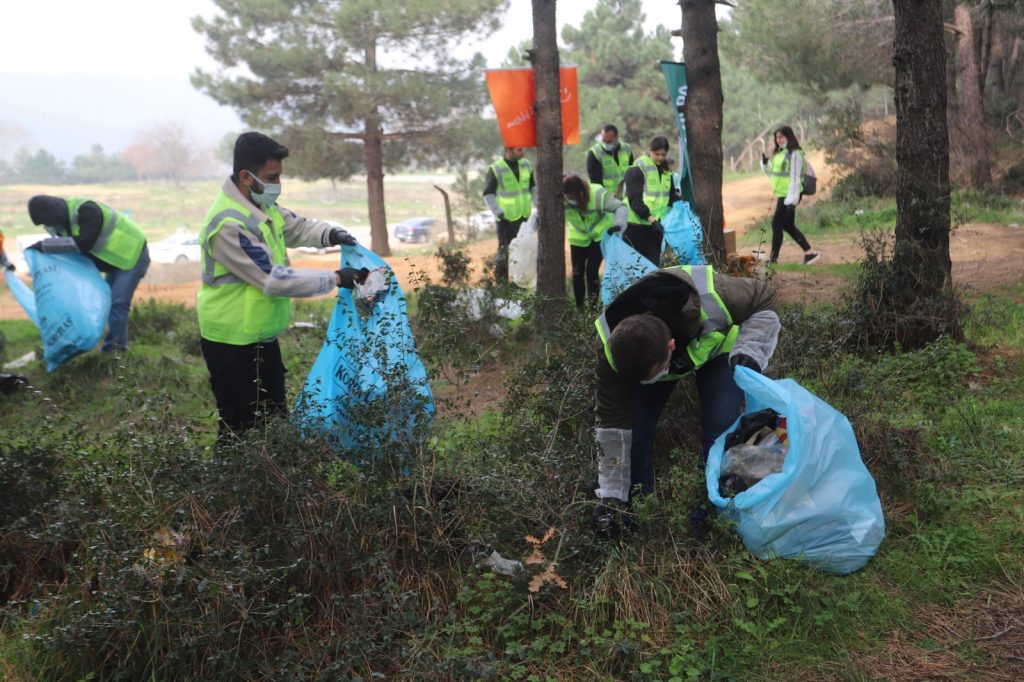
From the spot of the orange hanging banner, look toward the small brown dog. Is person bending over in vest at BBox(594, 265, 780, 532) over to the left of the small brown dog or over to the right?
right

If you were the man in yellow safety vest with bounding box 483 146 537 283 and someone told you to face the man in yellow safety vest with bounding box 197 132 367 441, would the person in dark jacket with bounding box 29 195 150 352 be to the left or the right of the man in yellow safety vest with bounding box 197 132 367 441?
right

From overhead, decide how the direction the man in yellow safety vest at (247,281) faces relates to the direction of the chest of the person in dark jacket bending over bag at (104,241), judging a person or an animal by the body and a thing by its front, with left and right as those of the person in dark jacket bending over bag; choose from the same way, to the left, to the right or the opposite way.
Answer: the opposite way

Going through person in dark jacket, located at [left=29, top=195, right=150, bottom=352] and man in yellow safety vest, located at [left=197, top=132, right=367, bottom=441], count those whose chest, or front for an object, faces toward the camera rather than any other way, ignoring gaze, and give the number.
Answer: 0

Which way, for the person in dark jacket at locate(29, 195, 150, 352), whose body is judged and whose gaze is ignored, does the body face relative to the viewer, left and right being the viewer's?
facing to the left of the viewer

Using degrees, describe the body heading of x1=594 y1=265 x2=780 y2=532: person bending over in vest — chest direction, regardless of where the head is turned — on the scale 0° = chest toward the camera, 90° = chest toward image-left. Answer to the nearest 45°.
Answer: approximately 0°

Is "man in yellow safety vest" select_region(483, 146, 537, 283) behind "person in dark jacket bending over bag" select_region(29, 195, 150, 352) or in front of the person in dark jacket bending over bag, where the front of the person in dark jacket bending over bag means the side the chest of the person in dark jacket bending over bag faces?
behind

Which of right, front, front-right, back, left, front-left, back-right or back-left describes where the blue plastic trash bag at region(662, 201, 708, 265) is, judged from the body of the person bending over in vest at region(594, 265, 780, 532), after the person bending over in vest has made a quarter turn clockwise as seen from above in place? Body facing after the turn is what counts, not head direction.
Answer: right

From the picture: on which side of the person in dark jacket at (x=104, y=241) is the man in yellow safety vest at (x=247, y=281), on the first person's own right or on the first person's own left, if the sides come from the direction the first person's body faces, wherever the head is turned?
on the first person's own left

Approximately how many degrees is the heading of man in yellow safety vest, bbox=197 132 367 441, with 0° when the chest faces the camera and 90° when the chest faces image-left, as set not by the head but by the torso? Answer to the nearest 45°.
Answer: approximately 270°

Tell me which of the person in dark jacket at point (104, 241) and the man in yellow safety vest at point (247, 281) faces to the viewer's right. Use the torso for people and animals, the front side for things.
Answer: the man in yellow safety vest
